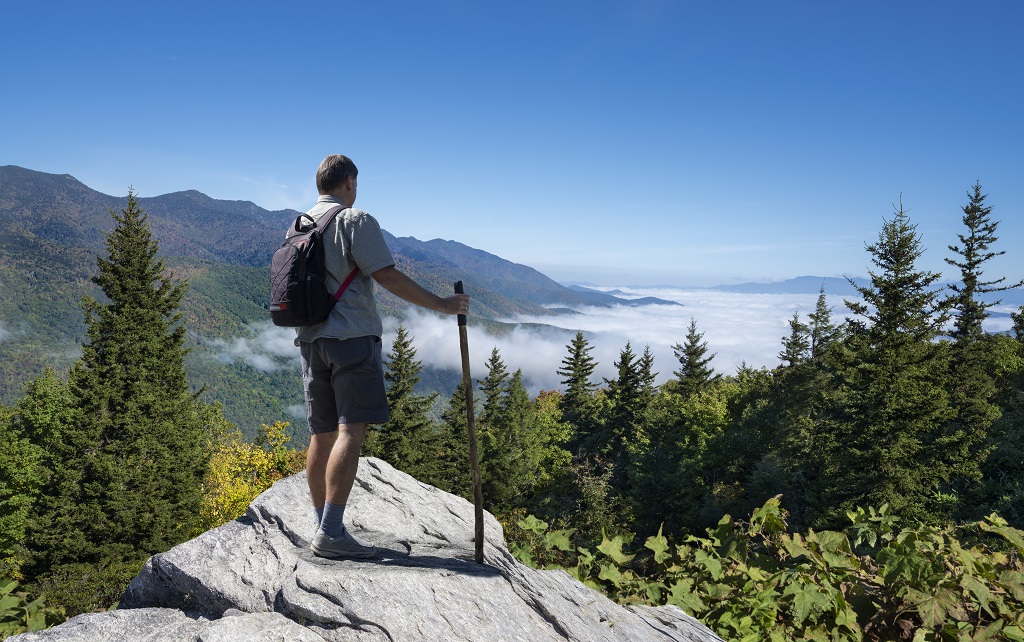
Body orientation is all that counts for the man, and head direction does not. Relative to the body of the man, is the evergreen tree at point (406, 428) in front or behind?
in front

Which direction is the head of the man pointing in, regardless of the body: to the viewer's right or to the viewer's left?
to the viewer's right

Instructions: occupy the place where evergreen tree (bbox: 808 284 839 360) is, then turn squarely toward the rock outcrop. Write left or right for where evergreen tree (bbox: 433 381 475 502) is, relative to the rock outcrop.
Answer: right

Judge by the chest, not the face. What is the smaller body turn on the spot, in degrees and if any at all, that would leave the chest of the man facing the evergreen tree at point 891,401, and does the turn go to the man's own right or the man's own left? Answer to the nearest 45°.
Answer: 0° — they already face it

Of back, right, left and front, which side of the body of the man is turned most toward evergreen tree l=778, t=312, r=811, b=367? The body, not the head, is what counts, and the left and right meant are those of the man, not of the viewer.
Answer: front

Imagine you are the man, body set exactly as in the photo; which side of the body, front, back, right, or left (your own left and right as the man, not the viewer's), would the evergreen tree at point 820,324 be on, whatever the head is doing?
front

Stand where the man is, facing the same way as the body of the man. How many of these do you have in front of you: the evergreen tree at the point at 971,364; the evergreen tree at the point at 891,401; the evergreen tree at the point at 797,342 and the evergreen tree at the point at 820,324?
4

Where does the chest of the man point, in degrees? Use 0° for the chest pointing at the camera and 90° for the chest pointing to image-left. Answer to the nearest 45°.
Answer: approximately 225°

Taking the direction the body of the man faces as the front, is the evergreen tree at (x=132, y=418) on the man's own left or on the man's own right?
on the man's own left

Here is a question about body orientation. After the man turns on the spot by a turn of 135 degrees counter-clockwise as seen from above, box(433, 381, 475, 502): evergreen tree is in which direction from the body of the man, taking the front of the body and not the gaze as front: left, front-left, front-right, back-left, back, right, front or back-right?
right

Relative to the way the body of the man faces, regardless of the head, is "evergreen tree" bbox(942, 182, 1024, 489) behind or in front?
in front

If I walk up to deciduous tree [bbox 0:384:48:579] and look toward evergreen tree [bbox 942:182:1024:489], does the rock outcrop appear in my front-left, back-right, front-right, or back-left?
front-right
